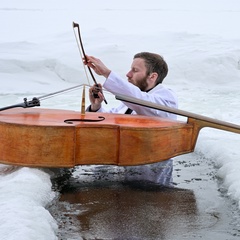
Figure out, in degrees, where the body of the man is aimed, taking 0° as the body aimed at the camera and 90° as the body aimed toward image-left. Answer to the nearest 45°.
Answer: approximately 45°

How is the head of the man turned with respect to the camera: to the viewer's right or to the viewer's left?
to the viewer's left
